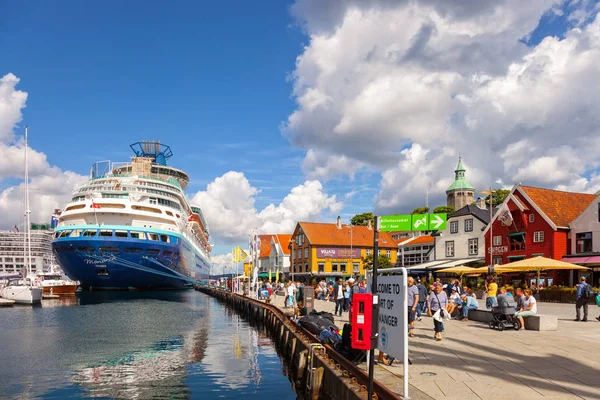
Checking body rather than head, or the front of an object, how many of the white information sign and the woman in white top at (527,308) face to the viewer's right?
0

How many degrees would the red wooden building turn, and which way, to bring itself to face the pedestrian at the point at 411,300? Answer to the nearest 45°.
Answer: approximately 45° to its left

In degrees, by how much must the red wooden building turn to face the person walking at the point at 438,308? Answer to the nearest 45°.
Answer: approximately 45° to its left

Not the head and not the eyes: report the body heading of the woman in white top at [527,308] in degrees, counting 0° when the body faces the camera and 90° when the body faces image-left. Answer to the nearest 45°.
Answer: approximately 45°

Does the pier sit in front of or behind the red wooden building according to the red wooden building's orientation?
in front

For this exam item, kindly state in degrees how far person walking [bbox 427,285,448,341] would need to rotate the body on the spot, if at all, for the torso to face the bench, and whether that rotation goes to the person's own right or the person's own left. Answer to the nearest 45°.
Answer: approximately 135° to the person's own left

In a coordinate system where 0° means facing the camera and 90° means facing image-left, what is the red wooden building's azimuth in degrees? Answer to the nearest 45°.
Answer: approximately 45°

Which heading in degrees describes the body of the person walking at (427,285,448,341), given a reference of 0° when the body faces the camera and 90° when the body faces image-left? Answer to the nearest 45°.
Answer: approximately 0°

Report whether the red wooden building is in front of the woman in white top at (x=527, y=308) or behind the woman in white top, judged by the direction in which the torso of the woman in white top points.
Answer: behind

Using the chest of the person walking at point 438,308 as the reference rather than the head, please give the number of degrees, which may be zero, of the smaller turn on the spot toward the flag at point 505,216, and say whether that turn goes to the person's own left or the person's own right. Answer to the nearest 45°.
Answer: approximately 180°
